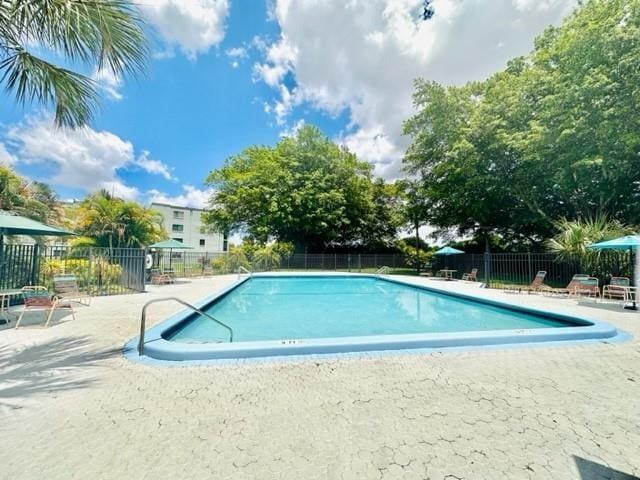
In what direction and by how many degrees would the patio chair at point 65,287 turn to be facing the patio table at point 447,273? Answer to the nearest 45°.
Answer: approximately 45° to its left

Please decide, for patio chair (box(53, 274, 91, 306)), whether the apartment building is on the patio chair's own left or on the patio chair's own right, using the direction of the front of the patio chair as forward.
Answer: on the patio chair's own left

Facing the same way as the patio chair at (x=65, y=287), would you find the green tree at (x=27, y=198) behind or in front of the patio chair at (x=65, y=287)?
behind

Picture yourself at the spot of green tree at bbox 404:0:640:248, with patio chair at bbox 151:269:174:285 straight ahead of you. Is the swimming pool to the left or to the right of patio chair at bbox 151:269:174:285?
left

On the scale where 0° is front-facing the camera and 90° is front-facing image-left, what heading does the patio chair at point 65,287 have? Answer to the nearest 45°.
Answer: approximately 315°

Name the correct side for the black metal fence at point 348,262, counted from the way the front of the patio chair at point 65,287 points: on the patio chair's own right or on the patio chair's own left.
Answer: on the patio chair's own left

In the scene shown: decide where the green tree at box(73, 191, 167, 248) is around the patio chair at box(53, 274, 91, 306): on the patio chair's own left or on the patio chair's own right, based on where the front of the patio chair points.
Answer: on the patio chair's own left

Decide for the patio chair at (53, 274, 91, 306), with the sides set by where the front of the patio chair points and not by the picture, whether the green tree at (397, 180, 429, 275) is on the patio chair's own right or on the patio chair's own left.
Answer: on the patio chair's own left
